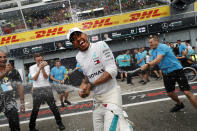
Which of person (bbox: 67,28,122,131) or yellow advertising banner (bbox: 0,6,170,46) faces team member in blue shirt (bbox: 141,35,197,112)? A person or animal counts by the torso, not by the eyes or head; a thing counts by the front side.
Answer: the yellow advertising banner

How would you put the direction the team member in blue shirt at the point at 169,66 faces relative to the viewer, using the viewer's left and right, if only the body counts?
facing to the left of the viewer

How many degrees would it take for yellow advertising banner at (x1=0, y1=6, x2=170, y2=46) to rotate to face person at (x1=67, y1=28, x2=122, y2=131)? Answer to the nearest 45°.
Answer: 0° — it already faces them

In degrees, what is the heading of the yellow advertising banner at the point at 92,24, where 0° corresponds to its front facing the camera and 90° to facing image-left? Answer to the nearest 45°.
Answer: approximately 0°

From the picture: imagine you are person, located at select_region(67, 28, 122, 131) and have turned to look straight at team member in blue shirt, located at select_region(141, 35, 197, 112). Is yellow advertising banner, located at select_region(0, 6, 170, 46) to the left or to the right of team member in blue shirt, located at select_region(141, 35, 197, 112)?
left

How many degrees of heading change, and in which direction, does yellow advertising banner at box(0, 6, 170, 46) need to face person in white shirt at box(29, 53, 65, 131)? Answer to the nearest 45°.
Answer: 0° — it already faces them

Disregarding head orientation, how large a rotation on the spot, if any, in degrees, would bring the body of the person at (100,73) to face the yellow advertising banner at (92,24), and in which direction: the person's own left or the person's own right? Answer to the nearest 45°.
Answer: approximately 135° to the person's own right

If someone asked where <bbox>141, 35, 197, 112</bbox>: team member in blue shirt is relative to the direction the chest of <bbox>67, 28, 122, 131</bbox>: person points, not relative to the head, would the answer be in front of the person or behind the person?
behind

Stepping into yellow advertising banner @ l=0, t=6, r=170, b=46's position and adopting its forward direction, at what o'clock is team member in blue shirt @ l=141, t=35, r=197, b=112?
The team member in blue shirt is roughly at 12 o'clock from the yellow advertising banner.
